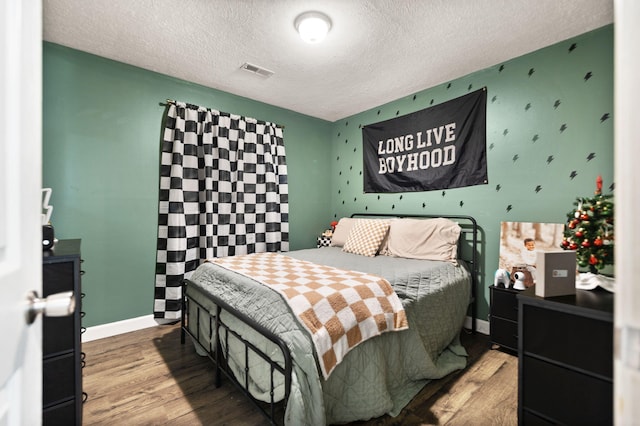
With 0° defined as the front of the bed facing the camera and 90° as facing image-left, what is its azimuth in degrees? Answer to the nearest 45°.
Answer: approximately 45°

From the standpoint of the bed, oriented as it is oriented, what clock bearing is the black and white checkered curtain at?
The black and white checkered curtain is roughly at 3 o'clock from the bed.

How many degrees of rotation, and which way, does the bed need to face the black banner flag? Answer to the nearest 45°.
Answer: approximately 180°

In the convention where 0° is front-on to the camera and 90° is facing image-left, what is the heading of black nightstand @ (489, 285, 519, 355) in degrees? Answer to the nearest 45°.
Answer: approximately 45°

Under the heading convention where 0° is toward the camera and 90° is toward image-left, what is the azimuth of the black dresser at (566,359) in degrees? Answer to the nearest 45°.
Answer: approximately 45°

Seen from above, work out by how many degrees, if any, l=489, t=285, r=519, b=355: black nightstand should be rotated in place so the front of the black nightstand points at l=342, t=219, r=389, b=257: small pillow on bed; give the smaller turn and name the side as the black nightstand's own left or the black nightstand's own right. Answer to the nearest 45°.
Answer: approximately 45° to the black nightstand's own right
